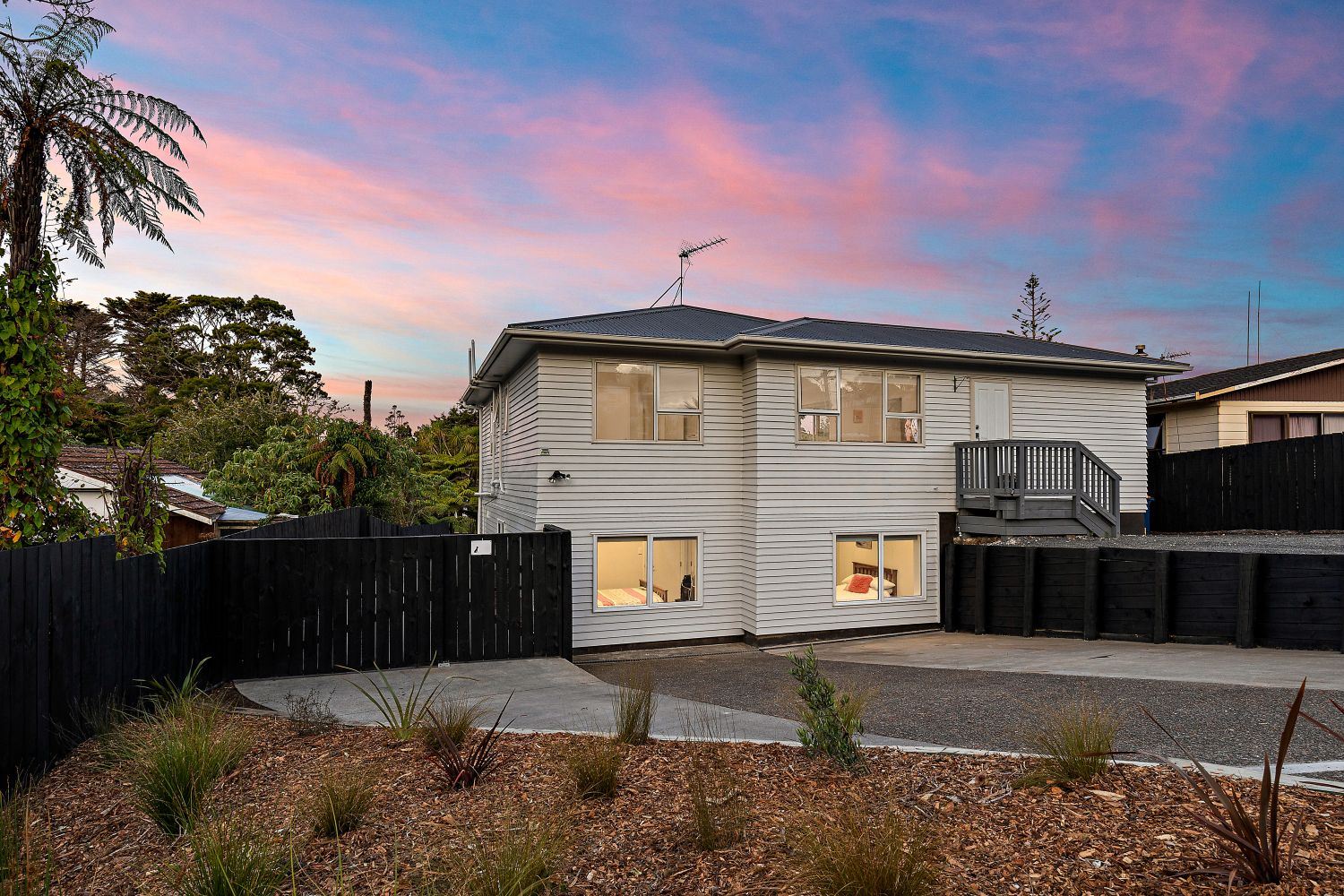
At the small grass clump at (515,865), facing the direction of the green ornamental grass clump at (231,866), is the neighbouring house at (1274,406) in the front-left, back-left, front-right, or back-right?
back-right

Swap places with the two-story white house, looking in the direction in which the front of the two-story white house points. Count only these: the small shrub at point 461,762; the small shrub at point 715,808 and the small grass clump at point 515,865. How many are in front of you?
3

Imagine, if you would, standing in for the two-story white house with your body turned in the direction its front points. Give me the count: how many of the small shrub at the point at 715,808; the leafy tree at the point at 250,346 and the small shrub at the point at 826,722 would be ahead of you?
2

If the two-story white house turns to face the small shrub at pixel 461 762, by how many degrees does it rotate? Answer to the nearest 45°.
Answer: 0° — it already faces it

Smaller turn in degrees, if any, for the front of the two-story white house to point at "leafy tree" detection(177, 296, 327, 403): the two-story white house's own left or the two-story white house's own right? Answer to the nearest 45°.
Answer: approximately 135° to the two-story white house's own right

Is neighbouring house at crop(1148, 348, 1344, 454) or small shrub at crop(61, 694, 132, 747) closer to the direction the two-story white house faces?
the small shrub

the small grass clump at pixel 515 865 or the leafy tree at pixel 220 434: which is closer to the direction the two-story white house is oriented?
the small grass clump

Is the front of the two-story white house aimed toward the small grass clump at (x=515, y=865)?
yes

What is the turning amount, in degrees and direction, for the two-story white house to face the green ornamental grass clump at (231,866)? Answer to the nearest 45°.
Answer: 0° — it already faces it

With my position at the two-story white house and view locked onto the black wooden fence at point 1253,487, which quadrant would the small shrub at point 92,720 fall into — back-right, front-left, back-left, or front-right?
back-right

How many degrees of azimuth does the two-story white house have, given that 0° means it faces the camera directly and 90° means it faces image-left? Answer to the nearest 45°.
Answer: approximately 0°

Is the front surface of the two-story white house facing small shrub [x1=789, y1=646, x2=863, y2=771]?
yes

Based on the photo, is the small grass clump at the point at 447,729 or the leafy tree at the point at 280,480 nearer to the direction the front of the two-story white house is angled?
the small grass clump

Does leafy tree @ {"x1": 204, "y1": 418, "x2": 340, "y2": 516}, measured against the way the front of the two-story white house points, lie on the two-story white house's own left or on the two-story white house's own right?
on the two-story white house's own right
